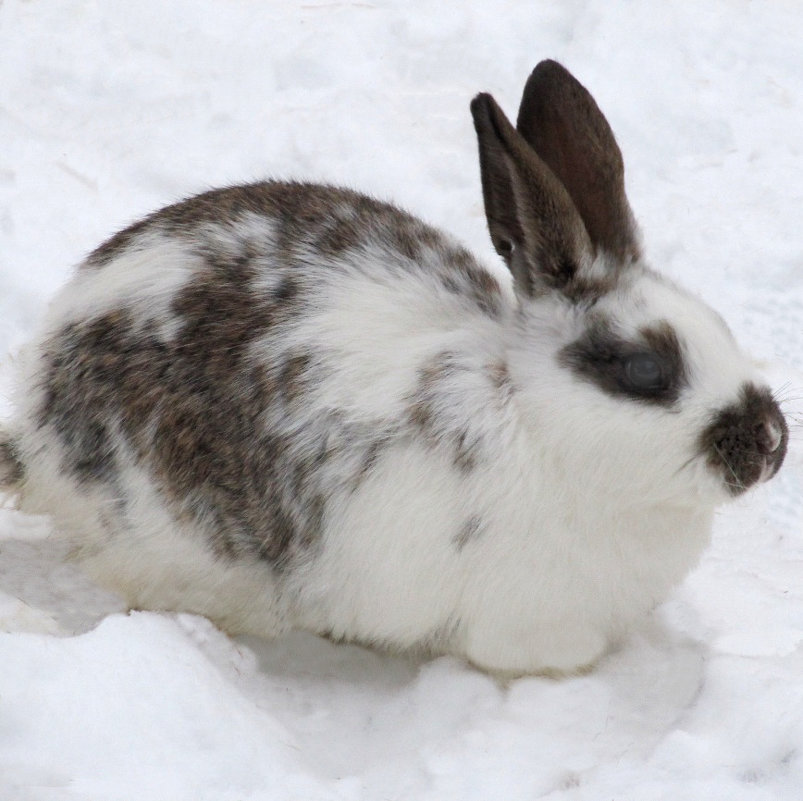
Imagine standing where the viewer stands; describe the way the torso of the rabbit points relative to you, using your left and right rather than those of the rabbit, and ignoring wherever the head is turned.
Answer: facing to the right of the viewer
